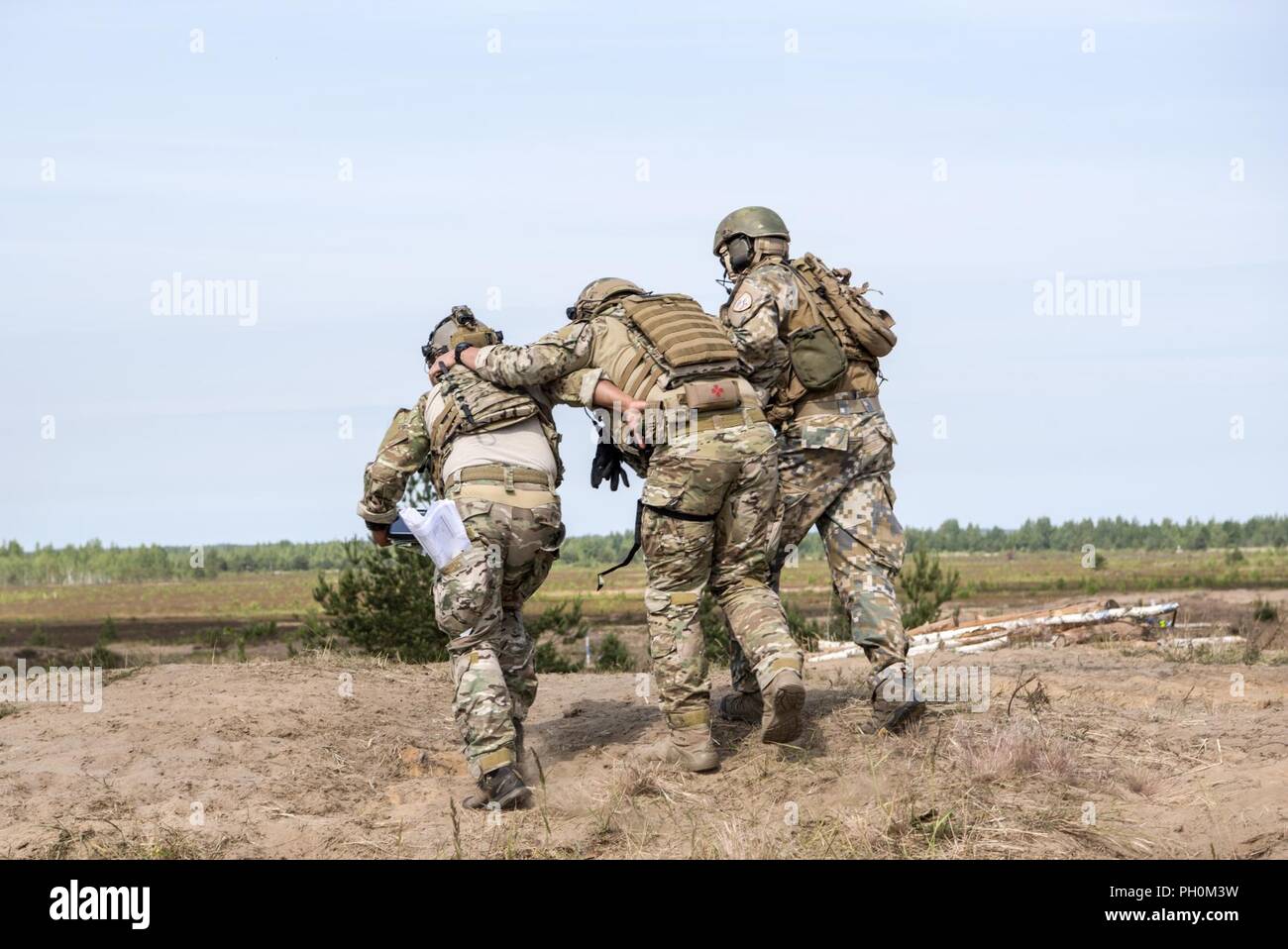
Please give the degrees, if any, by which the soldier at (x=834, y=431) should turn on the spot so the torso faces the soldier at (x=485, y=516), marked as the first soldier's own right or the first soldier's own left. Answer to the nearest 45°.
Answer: approximately 45° to the first soldier's own left

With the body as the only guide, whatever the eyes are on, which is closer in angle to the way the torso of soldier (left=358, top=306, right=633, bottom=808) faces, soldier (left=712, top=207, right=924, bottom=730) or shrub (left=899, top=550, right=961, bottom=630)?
the shrub

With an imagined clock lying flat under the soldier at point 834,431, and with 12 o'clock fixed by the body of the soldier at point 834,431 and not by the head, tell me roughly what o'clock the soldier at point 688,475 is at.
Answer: the soldier at point 688,475 is roughly at 9 o'clock from the soldier at point 834,431.

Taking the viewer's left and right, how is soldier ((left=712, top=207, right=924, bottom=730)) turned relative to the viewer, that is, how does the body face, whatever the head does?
facing away from the viewer and to the left of the viewer

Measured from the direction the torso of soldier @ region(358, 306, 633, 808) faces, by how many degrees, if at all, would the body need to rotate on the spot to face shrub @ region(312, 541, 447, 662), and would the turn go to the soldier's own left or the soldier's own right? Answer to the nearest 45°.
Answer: approximately 45° to the soldier's own right

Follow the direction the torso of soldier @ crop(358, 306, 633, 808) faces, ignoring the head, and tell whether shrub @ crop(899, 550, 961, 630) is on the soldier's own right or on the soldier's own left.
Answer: on the soldier's own right

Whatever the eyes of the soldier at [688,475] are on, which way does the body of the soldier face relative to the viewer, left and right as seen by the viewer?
facing away from the viewer and to the left of the viewer

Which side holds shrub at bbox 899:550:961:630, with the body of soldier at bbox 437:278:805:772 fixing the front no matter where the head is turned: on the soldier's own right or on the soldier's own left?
on the soldier's own right

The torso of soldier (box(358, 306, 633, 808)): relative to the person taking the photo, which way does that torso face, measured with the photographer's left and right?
facing away from the viewer and to the left of the viewer
